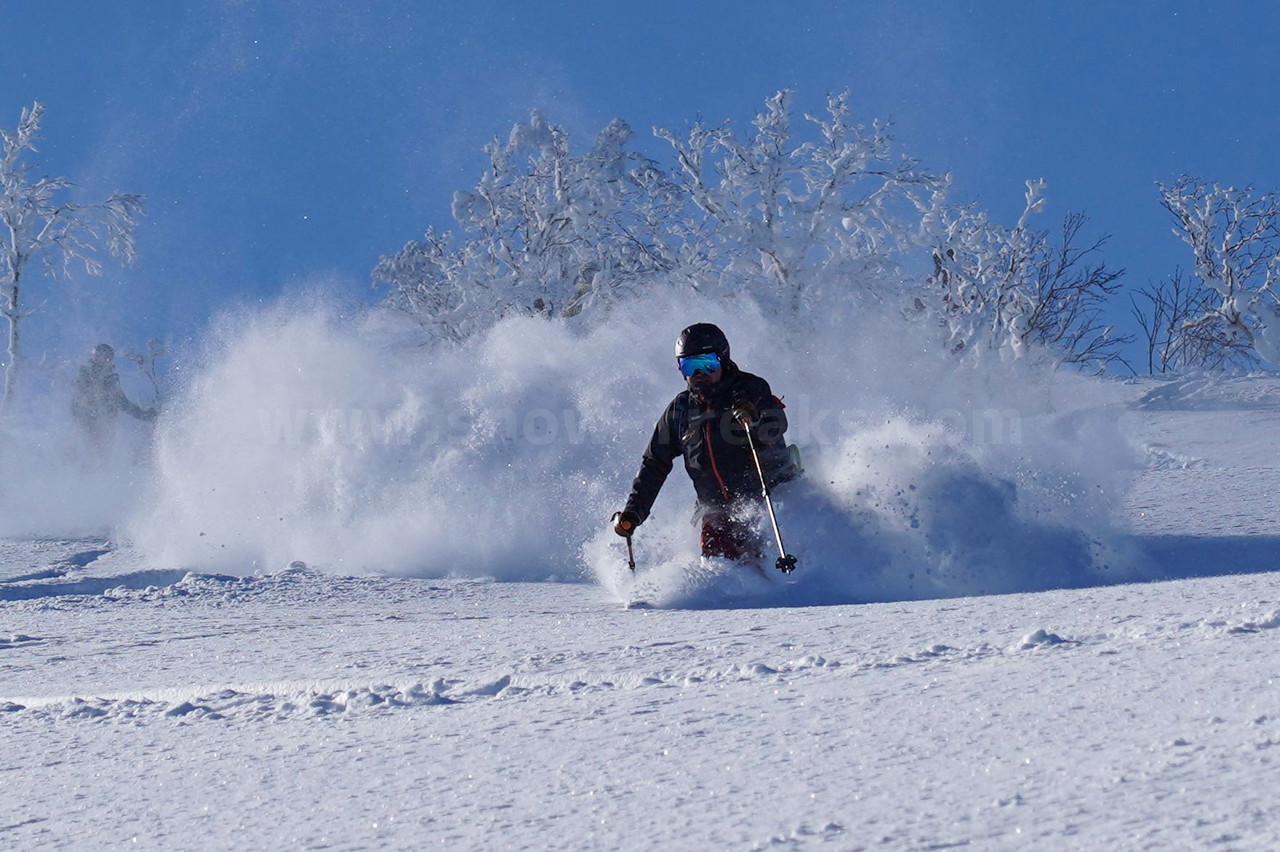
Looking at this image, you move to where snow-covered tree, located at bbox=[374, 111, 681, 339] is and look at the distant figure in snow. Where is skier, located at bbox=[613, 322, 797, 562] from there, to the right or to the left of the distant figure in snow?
left

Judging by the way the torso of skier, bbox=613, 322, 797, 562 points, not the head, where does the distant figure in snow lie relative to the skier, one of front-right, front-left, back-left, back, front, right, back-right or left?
back-right

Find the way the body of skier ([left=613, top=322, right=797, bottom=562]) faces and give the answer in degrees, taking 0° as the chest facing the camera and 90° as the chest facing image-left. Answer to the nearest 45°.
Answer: approximately 0°

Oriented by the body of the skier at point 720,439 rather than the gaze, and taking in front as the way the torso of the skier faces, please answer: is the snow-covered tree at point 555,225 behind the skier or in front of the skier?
behind
